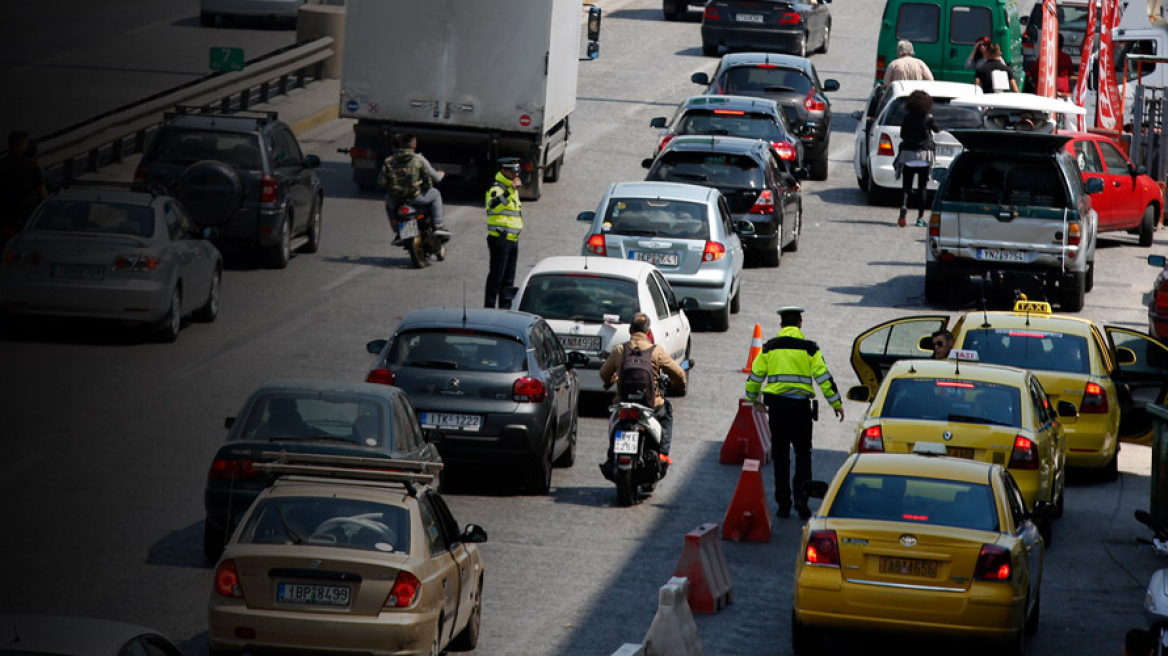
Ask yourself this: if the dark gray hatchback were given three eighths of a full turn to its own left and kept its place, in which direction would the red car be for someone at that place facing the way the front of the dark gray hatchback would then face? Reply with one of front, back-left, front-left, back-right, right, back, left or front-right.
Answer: back

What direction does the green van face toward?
away from the camera

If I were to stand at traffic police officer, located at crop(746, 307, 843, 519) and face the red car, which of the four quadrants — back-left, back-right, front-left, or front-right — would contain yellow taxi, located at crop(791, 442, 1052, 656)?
back-right

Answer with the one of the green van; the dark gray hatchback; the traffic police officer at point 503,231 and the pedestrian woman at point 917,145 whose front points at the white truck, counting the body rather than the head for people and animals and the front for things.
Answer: the dark gray hatchback

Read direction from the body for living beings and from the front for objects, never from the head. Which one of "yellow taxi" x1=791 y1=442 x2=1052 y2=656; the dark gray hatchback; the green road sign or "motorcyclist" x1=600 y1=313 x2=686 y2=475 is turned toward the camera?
the green road sign

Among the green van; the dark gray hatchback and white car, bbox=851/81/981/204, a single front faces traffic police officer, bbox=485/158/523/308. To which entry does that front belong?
the dark gray hatchback

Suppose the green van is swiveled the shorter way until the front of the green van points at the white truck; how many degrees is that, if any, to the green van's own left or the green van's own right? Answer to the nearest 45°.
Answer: approximately 135° to the green van's own left

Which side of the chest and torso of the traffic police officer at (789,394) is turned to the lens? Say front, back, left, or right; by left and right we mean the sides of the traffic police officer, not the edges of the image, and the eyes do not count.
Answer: back

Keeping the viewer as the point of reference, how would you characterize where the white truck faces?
facing away from the viewer

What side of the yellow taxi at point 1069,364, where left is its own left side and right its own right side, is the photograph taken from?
back

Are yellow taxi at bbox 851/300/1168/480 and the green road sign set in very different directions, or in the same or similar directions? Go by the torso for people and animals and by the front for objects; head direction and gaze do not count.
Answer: very different directions

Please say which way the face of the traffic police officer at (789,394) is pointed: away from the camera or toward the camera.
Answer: away from the camera

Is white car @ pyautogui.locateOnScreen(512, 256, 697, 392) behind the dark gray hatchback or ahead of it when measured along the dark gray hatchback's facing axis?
ahead

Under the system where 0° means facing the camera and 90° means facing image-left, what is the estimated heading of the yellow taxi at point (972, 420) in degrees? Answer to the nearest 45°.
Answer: approximately 180°

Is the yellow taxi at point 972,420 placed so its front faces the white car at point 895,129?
yes

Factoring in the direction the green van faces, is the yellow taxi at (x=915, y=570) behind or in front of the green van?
behind

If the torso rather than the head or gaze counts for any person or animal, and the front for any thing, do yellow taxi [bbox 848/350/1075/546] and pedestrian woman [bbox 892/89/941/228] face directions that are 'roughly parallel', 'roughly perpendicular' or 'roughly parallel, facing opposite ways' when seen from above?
roughly parallel

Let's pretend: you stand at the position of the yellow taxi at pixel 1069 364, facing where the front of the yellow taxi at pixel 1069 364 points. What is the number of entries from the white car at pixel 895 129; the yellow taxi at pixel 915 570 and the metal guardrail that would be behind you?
1

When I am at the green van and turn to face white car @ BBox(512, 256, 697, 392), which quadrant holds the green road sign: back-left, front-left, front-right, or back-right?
front-right

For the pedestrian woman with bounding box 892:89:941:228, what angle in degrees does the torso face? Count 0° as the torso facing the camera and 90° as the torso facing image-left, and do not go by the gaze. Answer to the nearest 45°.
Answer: approximately 180°

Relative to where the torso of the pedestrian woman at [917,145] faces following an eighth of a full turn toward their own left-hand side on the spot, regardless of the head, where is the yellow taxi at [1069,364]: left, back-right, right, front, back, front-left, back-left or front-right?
back-left

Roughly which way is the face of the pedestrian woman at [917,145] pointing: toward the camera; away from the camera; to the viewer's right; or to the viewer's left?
away from the camera

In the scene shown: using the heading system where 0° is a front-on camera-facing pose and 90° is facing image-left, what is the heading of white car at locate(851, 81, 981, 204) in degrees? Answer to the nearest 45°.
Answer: approximately 180°

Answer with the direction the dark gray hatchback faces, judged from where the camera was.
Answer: facing away from the viewer
